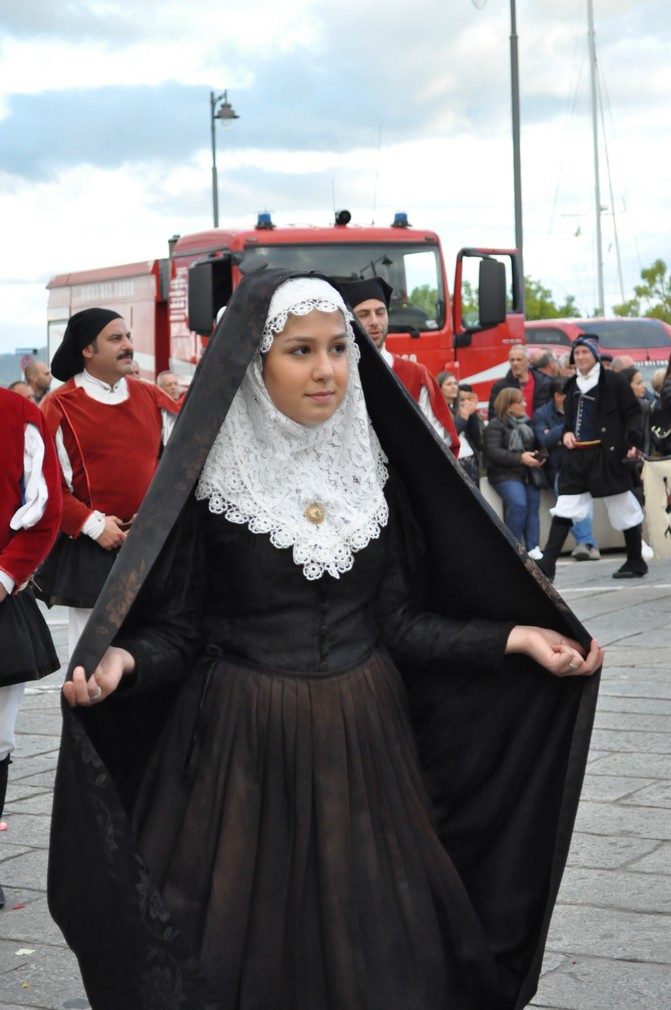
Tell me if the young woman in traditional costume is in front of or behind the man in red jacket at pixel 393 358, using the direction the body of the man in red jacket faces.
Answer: in front

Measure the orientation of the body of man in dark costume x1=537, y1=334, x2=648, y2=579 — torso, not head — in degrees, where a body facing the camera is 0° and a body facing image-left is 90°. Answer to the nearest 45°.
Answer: approximately 45°

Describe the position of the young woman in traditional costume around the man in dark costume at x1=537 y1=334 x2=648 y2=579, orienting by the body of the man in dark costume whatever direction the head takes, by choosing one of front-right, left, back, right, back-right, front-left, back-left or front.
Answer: front-left

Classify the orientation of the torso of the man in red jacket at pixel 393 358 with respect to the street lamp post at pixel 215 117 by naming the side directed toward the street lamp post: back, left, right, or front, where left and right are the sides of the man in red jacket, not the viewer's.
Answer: back

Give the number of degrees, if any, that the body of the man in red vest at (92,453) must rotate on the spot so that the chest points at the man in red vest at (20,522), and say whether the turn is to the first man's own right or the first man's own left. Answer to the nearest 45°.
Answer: approximately 45° to the first man's own right

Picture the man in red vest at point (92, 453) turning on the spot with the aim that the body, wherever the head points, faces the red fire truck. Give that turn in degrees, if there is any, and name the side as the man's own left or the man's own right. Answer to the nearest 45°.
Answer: approximately 135° to the man's own left

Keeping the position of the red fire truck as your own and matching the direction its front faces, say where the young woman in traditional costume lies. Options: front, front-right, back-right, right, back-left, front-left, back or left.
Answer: front-right

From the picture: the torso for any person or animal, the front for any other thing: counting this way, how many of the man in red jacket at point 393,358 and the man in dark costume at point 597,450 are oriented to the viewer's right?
0

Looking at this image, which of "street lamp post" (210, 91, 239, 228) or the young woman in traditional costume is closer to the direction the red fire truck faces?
the young woman in traditional costume

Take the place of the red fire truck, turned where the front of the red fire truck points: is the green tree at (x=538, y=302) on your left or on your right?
on your left

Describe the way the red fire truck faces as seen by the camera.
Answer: facing the viewer and to the right of the viewer

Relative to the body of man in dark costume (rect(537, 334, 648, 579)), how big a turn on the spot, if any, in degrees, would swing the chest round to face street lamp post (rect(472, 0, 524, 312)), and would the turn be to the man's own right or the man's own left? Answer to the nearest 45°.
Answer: approximately 135° to the man's own right

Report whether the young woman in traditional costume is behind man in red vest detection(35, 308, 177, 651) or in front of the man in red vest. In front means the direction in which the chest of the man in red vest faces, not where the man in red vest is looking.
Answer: in front
